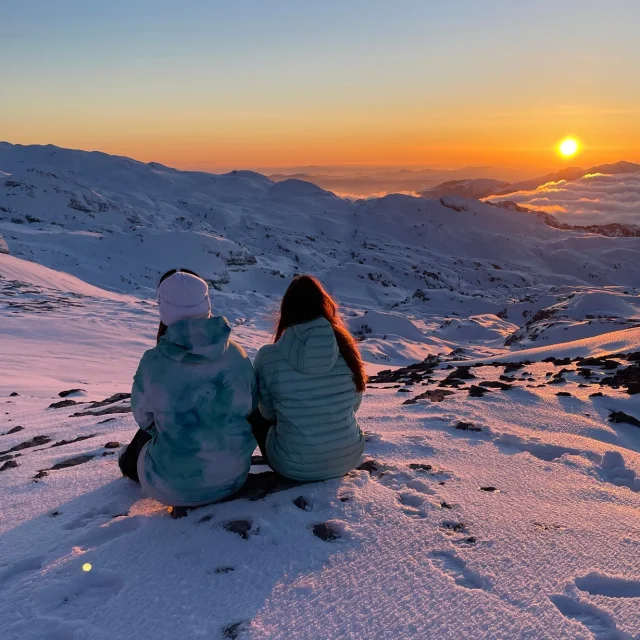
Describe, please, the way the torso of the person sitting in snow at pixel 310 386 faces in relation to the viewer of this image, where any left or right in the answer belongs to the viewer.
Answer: facing away from the viewer

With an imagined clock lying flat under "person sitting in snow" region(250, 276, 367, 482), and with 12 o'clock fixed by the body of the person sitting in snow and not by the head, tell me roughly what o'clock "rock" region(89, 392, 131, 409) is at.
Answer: The rock is roughly at 11 o'clock from the person sitting in snow.

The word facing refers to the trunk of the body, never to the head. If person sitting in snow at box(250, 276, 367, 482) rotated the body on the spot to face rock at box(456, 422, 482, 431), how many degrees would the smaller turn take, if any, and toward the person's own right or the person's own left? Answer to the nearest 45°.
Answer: approximately 45° to the person's own right

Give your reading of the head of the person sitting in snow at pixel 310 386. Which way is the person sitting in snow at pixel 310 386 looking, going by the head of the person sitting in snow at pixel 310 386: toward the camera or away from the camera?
away from the camera

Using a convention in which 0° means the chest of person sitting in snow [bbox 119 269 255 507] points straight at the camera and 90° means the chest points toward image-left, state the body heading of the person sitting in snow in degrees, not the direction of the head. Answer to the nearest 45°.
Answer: approximately 180°
